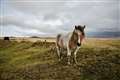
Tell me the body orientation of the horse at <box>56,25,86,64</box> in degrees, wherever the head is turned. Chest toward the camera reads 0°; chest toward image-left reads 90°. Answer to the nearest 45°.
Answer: approximately 315°
